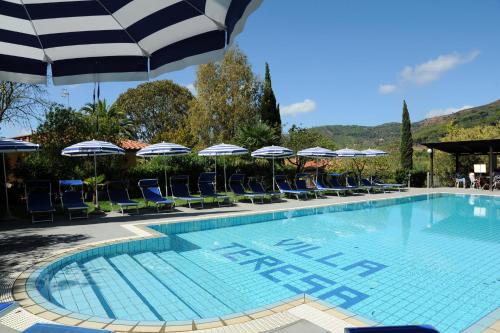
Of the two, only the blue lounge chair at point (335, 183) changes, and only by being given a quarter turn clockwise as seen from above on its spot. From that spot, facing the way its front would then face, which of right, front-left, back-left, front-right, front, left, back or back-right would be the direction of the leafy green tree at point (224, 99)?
right

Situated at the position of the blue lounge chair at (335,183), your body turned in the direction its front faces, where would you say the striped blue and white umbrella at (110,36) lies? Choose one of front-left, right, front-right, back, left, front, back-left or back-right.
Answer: front-right

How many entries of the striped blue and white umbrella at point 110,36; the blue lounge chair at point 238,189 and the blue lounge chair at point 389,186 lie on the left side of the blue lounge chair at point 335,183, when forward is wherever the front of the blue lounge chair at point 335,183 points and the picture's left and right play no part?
1

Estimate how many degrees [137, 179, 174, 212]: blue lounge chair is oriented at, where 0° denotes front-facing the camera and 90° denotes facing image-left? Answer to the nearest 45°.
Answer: approximately 315°

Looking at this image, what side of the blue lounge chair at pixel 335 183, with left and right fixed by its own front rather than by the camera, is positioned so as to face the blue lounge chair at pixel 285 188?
right

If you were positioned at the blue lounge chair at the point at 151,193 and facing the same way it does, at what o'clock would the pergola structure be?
The pergola structure is roughly at 10 o'clock from the blue lounge chair.

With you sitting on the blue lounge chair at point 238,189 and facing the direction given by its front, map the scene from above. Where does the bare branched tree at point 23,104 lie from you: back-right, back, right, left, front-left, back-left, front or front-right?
back-right

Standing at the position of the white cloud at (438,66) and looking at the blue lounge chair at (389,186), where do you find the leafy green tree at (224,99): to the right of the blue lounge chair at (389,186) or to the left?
right

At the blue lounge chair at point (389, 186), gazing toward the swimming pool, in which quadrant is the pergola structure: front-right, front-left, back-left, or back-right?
back-left

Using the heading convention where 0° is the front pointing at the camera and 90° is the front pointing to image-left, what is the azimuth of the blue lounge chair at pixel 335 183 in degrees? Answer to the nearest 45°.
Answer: approximately 315°
